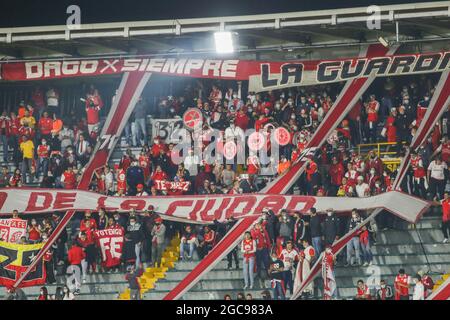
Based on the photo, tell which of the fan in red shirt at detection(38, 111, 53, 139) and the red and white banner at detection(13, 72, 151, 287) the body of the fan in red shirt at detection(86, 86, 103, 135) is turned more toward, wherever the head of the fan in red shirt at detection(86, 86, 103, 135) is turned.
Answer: the red and white banner

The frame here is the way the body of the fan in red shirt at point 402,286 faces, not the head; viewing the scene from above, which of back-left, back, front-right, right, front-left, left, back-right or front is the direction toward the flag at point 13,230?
right

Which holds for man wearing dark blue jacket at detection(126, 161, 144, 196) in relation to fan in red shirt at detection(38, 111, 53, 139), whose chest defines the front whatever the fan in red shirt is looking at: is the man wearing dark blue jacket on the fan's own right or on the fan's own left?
on the fan's own left

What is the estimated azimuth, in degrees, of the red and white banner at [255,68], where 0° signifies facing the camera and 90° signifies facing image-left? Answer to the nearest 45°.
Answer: approximately 0°

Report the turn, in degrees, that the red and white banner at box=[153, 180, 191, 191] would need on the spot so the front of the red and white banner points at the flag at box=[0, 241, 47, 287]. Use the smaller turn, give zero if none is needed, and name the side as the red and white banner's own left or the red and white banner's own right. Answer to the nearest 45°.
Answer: approximately 90° to the red and white banner's own right

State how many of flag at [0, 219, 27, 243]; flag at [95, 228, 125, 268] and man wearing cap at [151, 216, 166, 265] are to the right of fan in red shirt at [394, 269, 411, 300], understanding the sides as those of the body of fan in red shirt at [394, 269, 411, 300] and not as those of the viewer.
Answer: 3
